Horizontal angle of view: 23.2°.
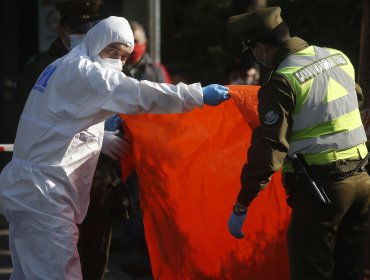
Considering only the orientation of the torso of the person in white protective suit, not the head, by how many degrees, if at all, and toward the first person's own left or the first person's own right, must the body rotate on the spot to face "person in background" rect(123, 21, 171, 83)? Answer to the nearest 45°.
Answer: approximately 90° to the first person's own left

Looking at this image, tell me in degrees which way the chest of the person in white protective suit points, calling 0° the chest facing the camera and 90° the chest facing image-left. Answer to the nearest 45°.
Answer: approximately 270°

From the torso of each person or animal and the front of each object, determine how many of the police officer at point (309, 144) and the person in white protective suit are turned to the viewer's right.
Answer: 1

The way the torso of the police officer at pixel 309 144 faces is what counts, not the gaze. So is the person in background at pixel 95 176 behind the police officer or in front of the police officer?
in front

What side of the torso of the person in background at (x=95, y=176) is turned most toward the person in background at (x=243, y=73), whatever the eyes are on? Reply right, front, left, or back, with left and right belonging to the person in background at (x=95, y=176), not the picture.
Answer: left

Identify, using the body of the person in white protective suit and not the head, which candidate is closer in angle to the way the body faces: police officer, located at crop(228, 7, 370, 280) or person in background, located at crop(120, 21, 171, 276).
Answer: the police officer

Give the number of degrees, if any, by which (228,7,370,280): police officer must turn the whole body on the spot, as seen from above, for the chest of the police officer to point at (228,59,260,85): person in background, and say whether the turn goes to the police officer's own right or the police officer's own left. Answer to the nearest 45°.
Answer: approximately 45° to the police officer's own right

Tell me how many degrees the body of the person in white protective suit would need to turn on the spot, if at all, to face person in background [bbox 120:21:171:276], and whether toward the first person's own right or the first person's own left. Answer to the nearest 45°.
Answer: approximately 90° to the first person's own left

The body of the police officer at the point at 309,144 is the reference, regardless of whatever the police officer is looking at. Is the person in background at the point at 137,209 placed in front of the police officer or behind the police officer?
in front
